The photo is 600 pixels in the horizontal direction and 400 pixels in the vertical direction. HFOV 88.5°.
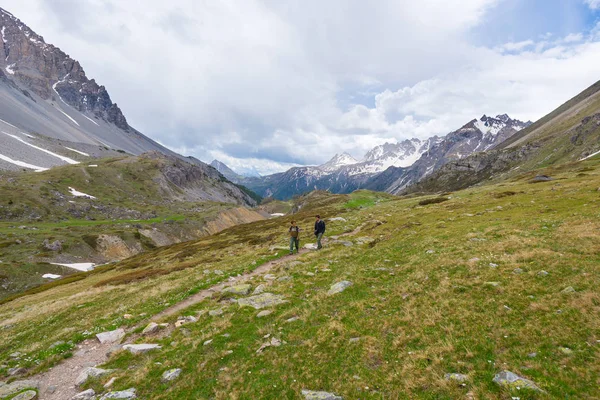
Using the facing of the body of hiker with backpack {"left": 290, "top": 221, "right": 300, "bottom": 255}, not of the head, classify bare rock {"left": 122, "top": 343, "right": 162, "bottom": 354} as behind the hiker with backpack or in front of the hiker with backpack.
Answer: in front

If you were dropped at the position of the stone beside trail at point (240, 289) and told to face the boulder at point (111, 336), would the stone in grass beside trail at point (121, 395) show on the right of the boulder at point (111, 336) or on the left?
left

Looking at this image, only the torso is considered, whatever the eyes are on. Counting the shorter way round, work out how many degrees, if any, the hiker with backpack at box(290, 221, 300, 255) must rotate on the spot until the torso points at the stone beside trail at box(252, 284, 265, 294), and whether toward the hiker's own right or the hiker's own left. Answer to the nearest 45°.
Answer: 0° — they already face it

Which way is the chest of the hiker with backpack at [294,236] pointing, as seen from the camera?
toward the camera

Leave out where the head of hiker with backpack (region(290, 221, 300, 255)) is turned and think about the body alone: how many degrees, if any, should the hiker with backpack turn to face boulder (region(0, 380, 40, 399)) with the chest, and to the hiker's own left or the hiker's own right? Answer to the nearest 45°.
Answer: approximately 45° to the hiker's own right

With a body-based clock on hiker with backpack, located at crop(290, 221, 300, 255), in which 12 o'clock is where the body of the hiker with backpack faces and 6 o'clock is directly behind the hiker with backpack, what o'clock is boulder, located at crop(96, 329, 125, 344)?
The boulder is roughly at 1 o'clock from the hiker with backpack.

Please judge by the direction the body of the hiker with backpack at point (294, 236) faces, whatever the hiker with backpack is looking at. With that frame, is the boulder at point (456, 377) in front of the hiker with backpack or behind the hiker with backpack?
in front

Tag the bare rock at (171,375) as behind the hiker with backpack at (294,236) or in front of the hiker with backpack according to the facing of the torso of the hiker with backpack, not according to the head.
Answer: in front

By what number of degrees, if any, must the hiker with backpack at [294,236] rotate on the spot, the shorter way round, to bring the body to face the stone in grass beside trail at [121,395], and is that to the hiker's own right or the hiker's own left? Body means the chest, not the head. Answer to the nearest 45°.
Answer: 0° — they already face it
